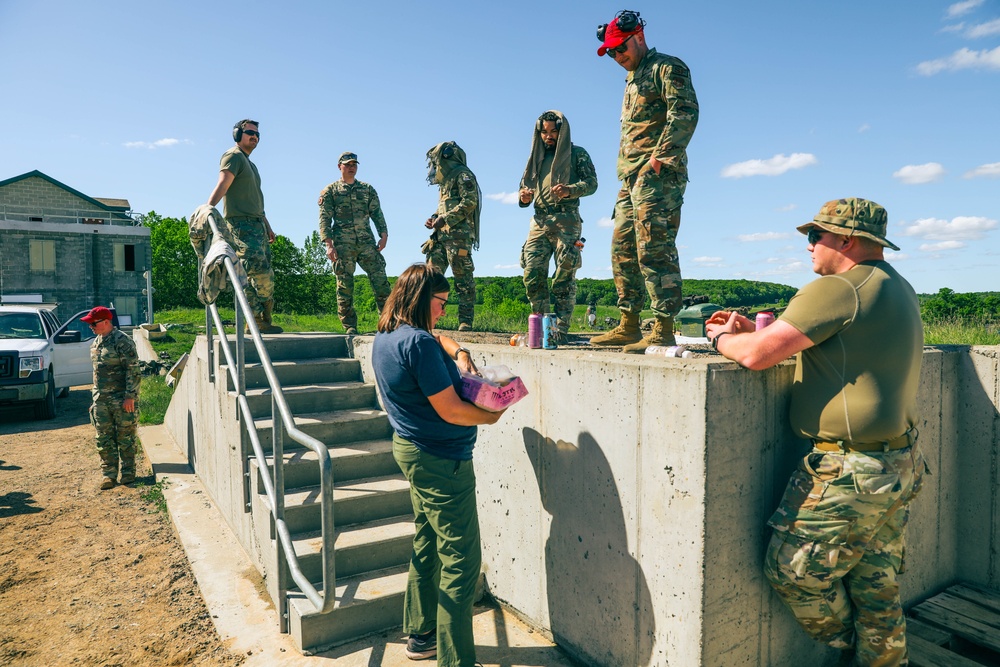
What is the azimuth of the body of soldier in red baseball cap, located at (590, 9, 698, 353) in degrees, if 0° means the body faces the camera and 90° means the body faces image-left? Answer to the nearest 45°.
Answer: approximately 45°

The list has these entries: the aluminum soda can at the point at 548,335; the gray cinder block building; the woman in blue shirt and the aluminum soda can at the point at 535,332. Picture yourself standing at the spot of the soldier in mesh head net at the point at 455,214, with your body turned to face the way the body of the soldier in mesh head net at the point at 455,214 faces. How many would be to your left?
3

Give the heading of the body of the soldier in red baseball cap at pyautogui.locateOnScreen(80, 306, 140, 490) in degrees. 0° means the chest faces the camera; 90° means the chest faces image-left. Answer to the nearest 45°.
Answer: approximately 45°

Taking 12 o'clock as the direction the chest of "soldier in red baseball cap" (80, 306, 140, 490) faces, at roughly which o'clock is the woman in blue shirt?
The woman in blue shirt is roughly at 10 o'clock from the soldier in red baseball cap.

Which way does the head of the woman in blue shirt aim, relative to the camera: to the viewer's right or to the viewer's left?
to the viewer's right

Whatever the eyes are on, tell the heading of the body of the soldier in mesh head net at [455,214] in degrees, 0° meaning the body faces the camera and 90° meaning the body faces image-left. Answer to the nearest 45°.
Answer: approximately 90°
